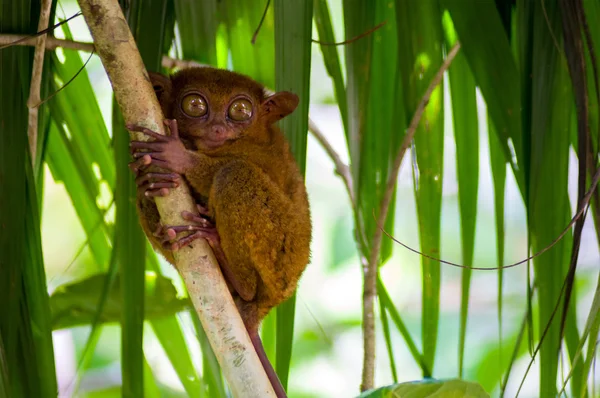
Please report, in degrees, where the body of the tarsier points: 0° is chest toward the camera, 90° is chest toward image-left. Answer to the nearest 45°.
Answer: approximately 45°

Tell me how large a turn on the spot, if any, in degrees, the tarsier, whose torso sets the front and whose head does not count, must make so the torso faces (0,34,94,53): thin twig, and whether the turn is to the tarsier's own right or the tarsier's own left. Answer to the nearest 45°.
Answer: approximately 45° to the tarsier's own right

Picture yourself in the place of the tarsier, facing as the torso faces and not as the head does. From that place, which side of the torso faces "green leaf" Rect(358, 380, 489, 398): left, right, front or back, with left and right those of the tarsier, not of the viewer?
back
